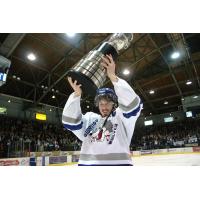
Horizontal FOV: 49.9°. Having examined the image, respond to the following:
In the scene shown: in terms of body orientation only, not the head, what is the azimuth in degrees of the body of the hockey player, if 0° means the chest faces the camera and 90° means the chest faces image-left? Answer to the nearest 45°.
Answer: approximately 0°

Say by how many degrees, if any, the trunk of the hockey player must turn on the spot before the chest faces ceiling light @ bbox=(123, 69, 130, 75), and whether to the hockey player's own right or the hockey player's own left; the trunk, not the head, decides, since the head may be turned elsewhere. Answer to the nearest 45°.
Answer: approximately 180°

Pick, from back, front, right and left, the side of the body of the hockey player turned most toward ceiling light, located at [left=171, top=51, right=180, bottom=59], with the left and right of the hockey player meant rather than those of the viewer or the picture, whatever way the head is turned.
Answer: back

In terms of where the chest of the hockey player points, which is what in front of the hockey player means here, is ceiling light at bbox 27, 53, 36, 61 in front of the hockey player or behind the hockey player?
behind
